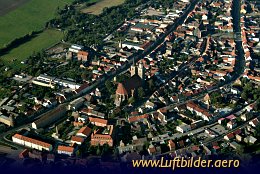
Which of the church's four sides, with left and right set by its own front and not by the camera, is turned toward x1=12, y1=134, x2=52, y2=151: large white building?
back

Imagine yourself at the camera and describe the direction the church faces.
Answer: facing away from the viewer and to the right of the viewer
